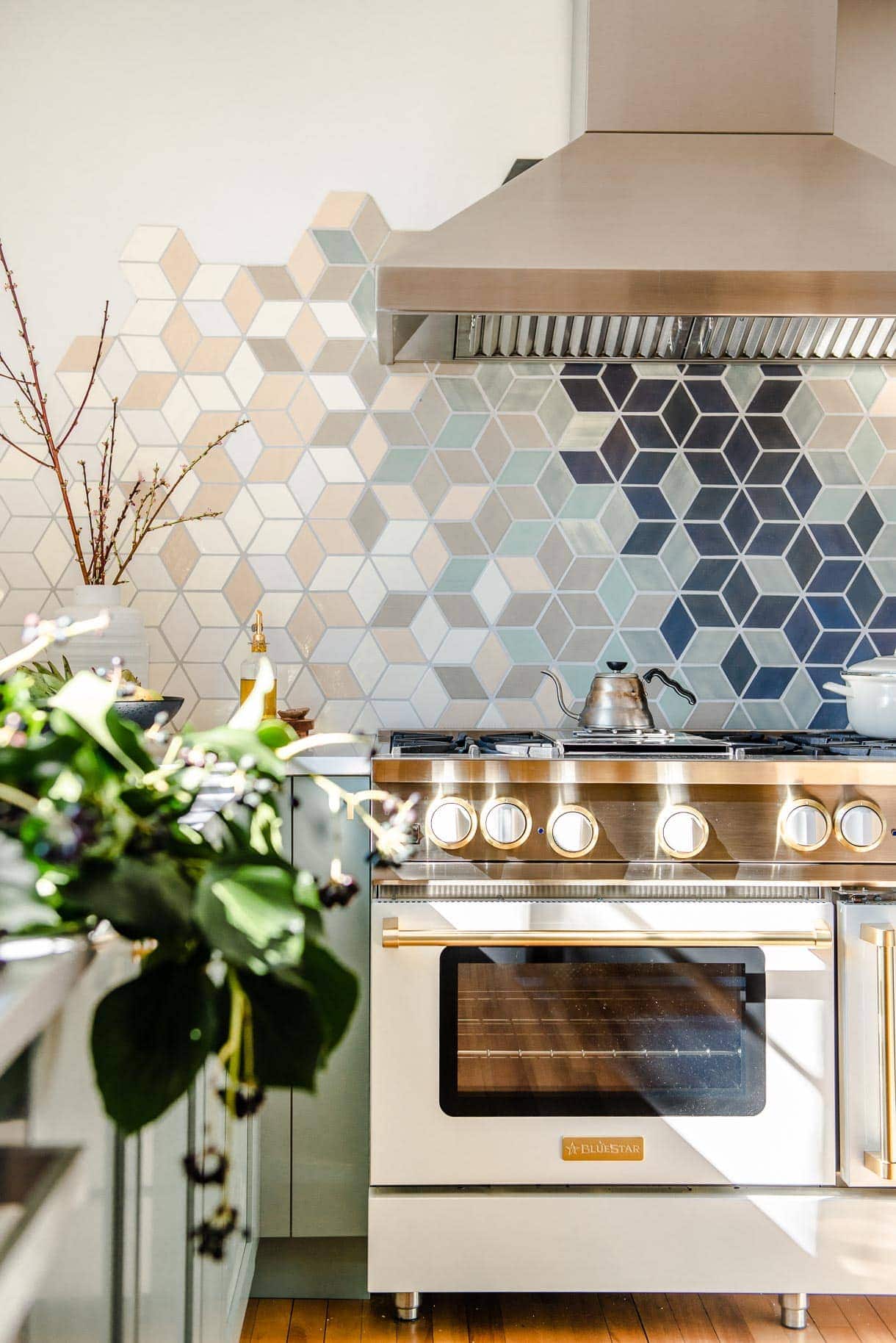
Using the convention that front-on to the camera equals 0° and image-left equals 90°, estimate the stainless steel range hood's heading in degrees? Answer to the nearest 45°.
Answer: approximately 0°

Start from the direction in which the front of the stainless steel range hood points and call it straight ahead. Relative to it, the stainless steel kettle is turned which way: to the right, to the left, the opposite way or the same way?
to the right

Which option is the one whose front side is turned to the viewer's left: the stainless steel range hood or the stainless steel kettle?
the stainless steel kettle

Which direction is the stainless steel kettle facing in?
to the viewer's left

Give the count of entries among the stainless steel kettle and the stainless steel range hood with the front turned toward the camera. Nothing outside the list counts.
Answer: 1
